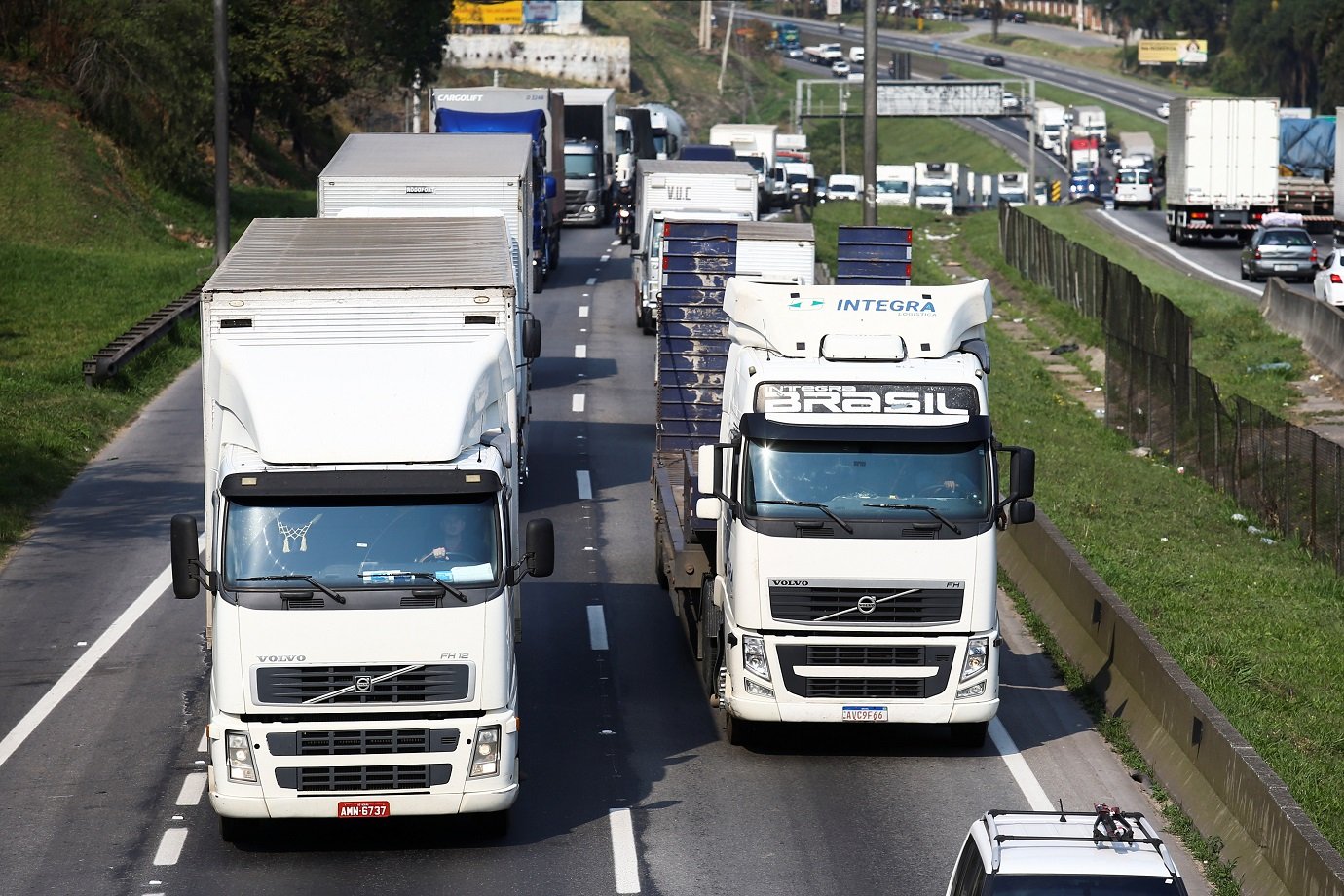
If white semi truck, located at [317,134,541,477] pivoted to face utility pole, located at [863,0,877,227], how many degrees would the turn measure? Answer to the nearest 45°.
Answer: approximately 135° to its left

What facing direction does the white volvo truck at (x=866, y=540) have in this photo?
toward the camera

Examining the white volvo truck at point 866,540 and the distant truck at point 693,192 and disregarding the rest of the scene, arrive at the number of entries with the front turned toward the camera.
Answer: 2

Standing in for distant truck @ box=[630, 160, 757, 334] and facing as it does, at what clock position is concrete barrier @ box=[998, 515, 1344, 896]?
The concrete barrier is roughly at 12 o'clock from the distant truck.

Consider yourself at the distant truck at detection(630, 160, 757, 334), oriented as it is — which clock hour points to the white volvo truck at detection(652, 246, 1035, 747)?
The white volvo truck is roughly at 12 o'clock from the distant truck.

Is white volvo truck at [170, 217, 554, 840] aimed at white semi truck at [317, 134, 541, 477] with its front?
no

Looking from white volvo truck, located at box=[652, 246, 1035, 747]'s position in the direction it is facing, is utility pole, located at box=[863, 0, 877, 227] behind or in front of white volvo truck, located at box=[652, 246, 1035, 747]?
behind

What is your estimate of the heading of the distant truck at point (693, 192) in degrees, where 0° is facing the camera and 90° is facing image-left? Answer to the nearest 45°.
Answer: approximately 0°

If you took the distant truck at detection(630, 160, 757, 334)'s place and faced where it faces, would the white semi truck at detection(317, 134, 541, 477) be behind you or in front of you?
in front

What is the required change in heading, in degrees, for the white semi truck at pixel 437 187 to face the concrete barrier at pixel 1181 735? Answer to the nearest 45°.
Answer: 0° — it already faces it

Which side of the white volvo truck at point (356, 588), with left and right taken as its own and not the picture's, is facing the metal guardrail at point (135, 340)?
back

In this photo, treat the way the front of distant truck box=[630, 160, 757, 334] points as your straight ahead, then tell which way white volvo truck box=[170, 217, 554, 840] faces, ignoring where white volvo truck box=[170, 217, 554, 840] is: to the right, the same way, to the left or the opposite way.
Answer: the same way

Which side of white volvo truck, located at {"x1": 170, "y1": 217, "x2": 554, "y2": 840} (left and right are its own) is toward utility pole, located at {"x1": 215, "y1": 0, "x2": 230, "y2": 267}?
back

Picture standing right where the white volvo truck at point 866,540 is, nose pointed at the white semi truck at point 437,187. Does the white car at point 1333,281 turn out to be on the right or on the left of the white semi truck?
right

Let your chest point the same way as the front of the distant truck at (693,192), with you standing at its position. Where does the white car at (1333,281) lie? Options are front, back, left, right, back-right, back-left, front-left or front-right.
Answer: left

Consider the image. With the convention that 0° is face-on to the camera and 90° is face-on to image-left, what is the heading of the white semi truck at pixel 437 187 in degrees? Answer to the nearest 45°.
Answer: approximately 0°

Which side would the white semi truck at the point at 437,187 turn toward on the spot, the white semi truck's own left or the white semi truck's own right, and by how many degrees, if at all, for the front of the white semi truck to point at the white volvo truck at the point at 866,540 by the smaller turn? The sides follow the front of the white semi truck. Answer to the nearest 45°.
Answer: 0° — it already faces it

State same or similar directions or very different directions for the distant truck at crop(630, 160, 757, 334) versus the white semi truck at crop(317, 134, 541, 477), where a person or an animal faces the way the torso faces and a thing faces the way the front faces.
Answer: same or similar directions
